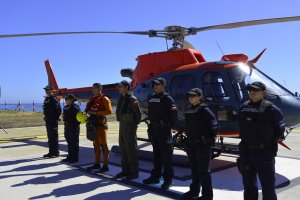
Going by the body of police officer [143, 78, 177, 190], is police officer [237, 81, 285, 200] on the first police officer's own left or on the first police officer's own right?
on the first police officer's own left

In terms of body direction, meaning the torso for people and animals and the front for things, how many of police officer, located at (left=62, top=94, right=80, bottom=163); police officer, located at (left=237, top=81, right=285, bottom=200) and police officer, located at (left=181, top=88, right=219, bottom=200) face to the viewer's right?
0

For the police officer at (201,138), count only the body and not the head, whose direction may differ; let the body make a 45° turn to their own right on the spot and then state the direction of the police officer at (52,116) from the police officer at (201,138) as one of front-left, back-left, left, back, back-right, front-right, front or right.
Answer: front-right

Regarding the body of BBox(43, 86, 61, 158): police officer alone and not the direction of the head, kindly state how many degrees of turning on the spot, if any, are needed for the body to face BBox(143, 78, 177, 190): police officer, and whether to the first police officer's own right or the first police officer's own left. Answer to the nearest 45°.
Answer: approximately 90° to the first police officer's own left

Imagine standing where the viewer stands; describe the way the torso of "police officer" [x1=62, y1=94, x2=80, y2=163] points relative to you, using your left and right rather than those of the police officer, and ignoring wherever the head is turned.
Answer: facing the viewer and to the left of the viewer

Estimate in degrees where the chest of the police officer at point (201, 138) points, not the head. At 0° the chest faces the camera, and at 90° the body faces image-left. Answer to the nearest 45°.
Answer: approximately 45°

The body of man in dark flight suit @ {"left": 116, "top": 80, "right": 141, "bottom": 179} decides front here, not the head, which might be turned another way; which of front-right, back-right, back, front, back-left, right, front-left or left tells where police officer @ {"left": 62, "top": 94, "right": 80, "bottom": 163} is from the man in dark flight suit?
right

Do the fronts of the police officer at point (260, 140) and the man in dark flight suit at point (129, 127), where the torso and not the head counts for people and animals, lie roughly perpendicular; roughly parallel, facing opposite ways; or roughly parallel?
roughly parallel

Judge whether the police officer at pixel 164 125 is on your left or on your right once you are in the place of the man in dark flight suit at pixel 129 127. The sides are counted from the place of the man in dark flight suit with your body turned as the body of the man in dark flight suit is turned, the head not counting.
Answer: on your left

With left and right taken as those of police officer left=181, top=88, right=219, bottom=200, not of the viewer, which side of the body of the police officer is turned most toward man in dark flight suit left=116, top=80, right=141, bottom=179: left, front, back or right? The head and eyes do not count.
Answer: right

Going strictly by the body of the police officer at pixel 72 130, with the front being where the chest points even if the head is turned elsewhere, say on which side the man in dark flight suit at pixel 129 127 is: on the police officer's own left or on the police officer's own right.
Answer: on the police officer's own left

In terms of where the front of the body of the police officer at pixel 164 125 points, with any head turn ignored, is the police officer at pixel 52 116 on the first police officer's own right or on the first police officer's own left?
on the first police officer's own right

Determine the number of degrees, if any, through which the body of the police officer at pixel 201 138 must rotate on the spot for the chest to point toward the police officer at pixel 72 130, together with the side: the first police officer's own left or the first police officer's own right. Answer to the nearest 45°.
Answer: approximately 90° to the first police officer's own right
